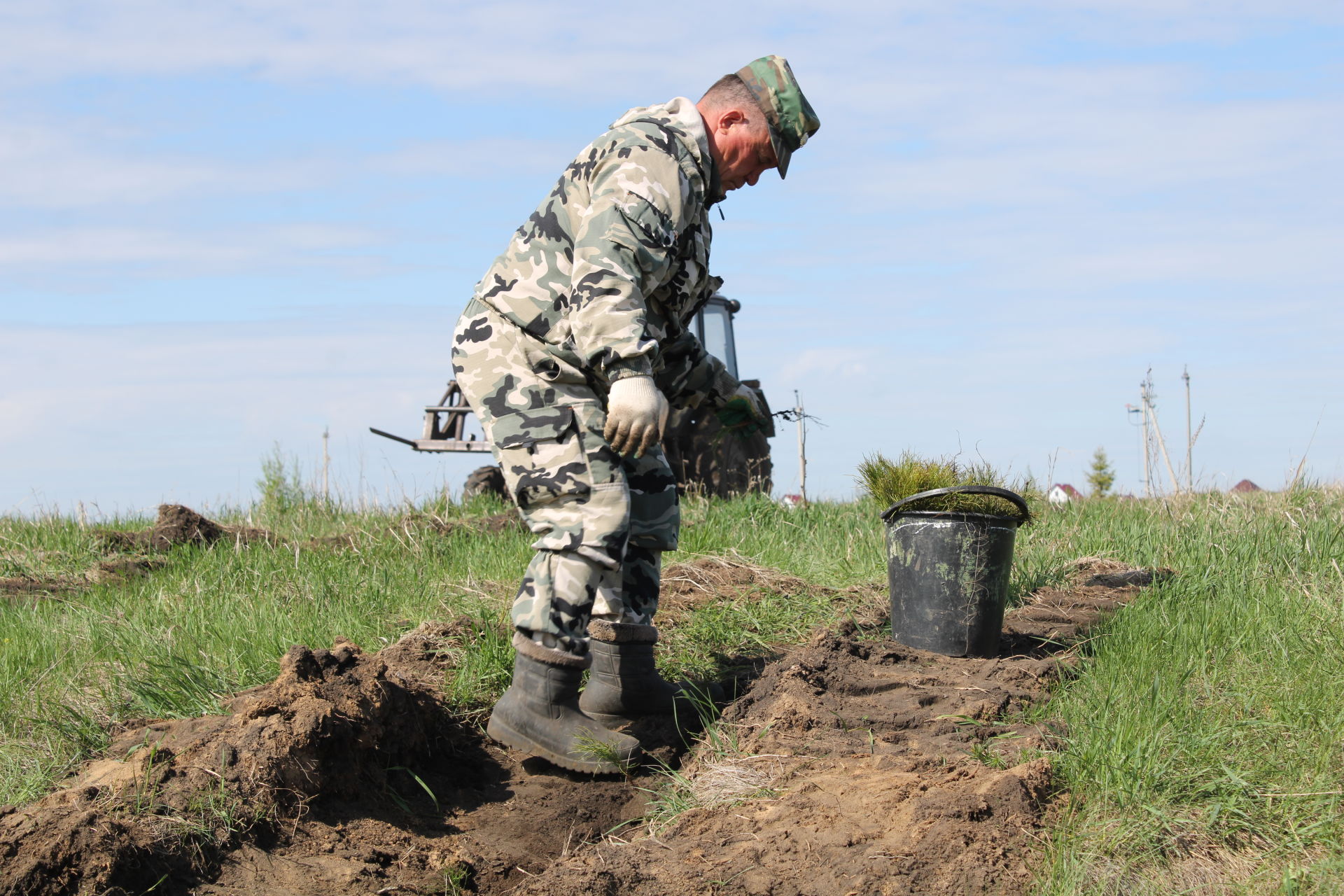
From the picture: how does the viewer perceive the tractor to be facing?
facing to the left of the viewer

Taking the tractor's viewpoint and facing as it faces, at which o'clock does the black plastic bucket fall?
The black plastic bucket is roughly at 9 o'clock from the tractor.

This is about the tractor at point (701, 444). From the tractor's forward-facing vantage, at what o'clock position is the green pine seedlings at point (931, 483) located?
The green pine seedlings is roughly at 9 o'clock from the tractor.

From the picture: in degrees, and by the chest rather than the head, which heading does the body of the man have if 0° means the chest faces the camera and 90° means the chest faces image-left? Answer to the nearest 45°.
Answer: approximately 270°

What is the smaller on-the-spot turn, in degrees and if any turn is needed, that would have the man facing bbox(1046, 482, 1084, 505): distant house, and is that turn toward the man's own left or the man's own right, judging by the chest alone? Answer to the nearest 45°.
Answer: approximately 45° to the man's own left

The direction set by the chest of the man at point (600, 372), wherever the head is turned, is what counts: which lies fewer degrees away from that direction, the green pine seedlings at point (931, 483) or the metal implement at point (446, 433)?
the green pine seedlings

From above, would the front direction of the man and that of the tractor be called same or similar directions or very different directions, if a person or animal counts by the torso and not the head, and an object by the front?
very different directions

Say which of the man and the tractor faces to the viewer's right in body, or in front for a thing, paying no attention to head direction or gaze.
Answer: the man
